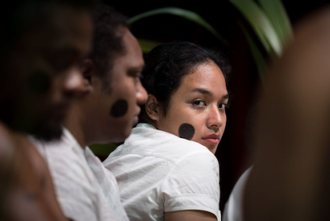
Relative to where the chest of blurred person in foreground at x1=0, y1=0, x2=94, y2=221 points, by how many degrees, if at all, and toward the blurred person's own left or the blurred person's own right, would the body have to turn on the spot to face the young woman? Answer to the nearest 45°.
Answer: approximately 45° to the blurred person's own left

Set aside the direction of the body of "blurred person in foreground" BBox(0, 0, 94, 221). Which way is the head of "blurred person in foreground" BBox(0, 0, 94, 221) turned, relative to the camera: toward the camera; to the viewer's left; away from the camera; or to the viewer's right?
to the viewer's right

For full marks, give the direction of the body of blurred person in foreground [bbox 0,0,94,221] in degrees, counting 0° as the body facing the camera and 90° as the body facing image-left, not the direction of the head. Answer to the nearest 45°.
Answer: approximately 270°
